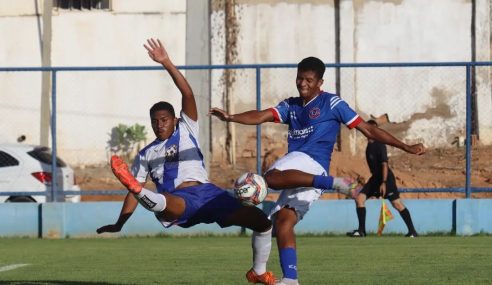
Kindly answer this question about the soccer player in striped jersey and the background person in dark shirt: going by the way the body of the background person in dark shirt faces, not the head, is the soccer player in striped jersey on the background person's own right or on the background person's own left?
on the background person's own left

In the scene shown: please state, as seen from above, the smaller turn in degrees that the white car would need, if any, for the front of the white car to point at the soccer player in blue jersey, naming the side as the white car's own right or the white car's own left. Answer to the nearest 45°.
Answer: approximately 135° to the white car's own left

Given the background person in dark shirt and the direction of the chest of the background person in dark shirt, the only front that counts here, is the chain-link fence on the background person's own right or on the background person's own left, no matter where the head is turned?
on the background person's own right

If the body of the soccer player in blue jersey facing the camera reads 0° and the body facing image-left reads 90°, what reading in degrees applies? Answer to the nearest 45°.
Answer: approximately 45°

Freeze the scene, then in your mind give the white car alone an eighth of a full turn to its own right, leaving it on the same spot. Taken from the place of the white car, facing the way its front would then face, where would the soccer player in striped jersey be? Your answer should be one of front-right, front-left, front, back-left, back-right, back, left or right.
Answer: back

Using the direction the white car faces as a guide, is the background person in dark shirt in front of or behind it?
behind

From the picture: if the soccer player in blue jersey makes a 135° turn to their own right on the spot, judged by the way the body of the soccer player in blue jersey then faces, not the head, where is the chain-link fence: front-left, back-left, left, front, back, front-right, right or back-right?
front

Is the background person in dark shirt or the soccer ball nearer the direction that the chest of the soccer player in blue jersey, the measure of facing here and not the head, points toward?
the soccer ball

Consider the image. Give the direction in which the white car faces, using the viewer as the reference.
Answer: facing away from the viewer and to the left of the viewer
